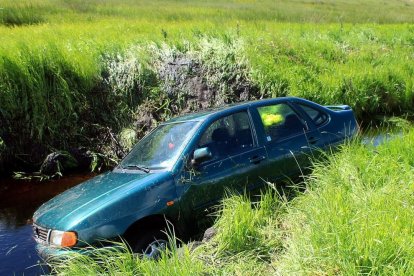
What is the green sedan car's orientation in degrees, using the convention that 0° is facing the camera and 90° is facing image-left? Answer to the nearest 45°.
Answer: approximately 45°
